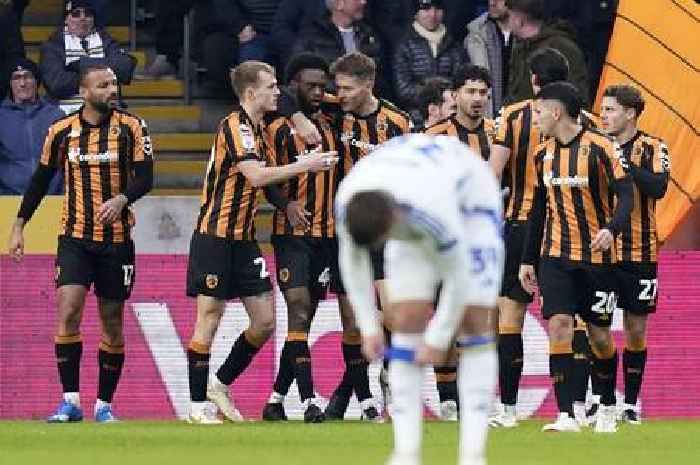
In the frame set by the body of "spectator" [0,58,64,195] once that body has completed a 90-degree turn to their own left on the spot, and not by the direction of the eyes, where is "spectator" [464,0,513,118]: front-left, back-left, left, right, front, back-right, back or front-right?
front

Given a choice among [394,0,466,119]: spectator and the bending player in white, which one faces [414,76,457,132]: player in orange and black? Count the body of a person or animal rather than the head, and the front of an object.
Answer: [394,0,466,119]: spectator

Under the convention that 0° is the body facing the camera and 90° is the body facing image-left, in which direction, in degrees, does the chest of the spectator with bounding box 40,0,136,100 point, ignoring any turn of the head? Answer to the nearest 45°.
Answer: approximately 0°

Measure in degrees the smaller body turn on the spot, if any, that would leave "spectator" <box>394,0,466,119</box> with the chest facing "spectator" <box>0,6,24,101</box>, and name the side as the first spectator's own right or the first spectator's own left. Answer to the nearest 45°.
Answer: approximately 90° to the first spectator's own right

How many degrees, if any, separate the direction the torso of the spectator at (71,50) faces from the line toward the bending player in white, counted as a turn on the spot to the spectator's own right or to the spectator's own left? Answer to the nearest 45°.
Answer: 0° — they already face them

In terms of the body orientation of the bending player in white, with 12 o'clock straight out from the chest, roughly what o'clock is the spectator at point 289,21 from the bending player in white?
The spectator is roughly at 4 o'clock from the bending player in white.

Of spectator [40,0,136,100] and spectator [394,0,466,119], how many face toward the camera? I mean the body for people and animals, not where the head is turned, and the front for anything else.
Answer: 2
